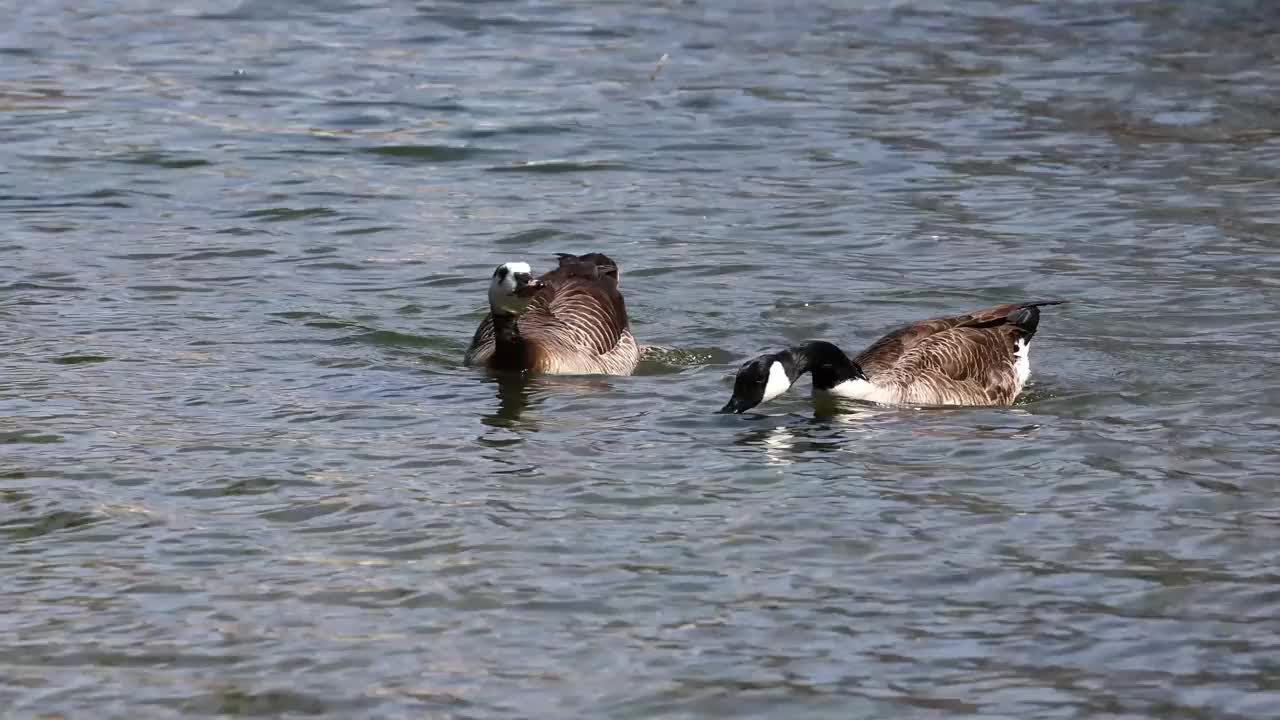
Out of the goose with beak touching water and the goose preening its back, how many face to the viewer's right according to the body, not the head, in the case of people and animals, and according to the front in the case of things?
0

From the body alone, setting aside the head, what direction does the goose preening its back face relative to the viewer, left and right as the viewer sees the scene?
facing the viewer and to the left of the viewer

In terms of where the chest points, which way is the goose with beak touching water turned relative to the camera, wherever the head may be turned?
to the viewer's left

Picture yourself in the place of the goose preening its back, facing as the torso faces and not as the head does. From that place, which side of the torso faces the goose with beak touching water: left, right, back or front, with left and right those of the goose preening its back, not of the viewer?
left

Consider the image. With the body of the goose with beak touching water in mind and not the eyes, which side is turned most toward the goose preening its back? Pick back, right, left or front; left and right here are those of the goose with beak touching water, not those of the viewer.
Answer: front
